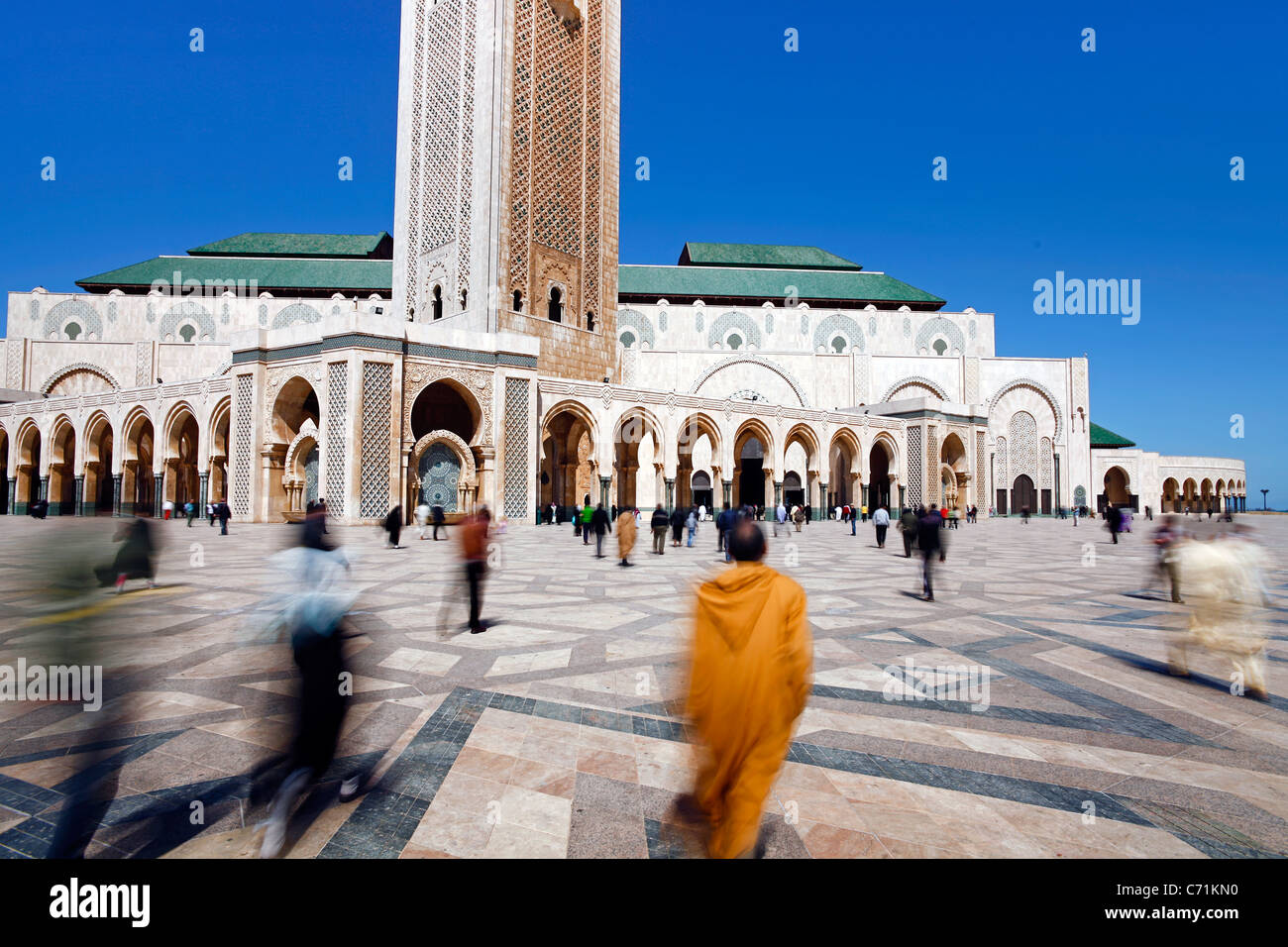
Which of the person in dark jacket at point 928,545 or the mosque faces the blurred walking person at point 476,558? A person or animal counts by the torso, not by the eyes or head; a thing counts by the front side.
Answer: the mosque

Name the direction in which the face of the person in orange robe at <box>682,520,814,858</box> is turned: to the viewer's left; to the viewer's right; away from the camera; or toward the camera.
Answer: away from the camera

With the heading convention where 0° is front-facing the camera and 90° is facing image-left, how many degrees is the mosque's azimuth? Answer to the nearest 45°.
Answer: approximately 0°

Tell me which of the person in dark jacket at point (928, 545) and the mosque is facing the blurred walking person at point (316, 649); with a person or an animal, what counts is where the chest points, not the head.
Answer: the mosque

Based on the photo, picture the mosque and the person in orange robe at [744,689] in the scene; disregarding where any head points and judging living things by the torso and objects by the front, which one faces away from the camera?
the person in orange robe

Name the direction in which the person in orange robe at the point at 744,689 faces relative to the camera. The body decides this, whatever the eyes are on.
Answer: away from the camera
